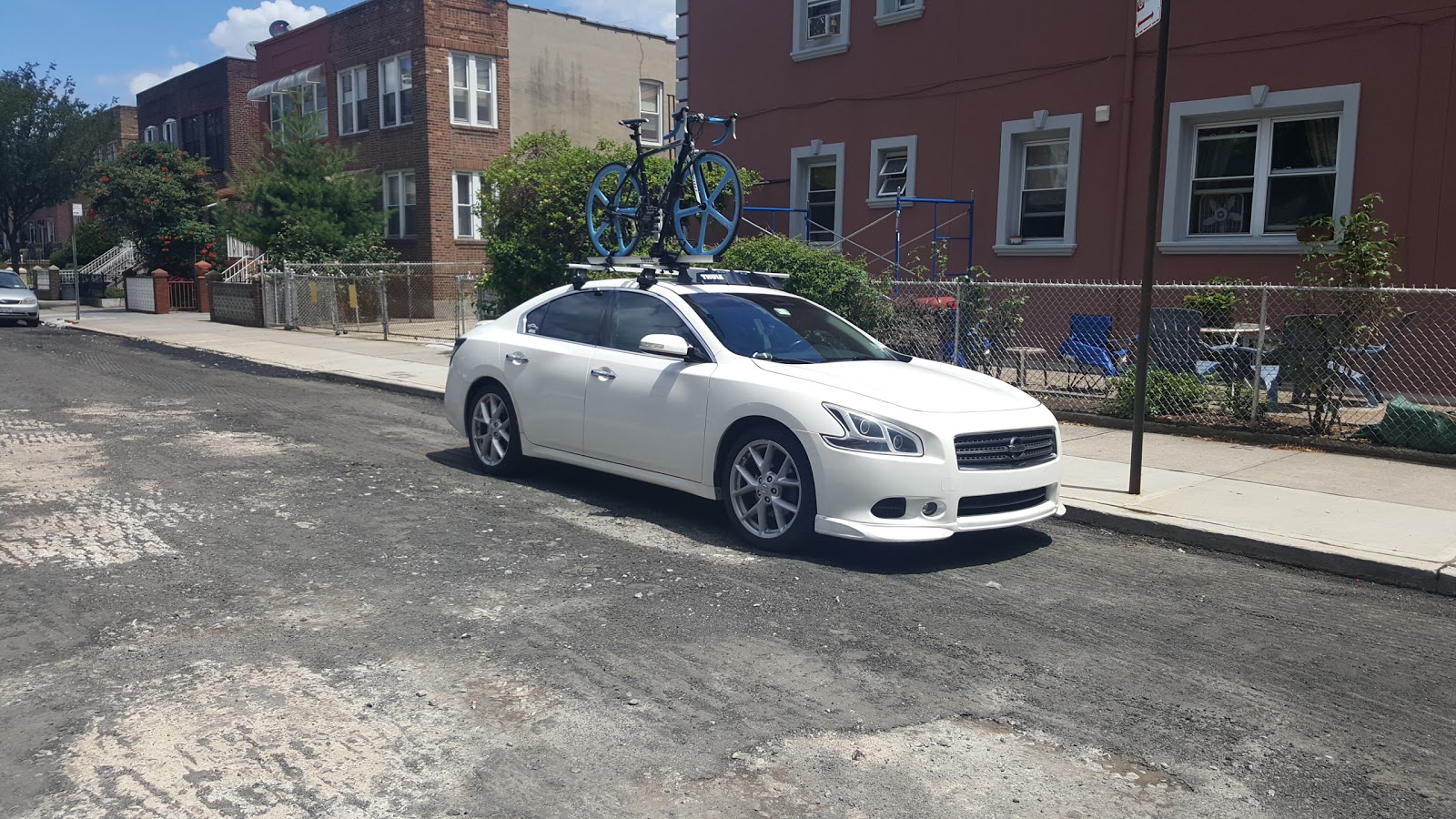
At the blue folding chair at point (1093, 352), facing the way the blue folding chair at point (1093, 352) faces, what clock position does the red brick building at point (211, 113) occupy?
The red brick building is roughly at 4 o'clock from the blue folding chair.

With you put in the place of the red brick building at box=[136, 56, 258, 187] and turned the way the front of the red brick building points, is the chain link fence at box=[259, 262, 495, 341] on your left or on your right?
on your left

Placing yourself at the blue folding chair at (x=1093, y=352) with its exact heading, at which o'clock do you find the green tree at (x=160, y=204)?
The green tree is roughly at 4 o'clock from the blue folding chair.

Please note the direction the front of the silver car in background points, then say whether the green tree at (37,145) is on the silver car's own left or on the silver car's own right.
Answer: on the silver car's own left

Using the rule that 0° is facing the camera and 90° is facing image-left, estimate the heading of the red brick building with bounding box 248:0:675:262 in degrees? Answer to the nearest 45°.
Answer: approximately 45°

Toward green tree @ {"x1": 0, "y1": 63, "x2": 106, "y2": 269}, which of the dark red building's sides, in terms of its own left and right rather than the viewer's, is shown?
right

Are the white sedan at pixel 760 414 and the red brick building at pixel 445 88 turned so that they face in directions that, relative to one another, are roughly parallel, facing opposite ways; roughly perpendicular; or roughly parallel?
roughly perpendicular

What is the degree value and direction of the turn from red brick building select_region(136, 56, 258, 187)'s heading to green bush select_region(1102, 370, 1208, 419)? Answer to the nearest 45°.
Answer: approximately 45° to its left

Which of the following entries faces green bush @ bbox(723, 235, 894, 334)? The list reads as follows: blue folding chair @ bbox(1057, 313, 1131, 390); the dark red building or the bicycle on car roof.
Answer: the dark red building

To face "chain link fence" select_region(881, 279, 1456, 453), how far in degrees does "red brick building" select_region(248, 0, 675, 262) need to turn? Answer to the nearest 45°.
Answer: approximately 45° to its left

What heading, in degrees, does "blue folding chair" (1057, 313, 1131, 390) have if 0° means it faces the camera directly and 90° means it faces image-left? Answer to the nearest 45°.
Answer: approximately 0°
